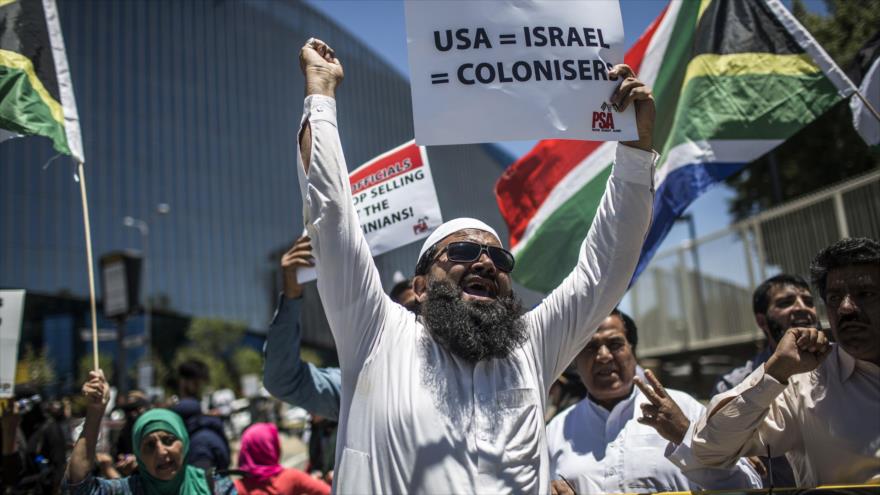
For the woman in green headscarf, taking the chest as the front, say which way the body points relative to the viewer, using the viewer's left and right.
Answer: facing the viewer

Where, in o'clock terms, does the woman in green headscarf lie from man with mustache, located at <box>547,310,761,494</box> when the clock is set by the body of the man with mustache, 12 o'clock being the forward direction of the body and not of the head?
The woman in green headscarf is roughly at 3 o'clock from the man with mustache.

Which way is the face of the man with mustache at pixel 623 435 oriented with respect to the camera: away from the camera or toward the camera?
toward the camera

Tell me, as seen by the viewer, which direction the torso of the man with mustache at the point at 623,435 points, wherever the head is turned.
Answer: toward the camera

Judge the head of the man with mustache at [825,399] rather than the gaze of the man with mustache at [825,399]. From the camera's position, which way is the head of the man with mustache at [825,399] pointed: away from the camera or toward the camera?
toward the camera

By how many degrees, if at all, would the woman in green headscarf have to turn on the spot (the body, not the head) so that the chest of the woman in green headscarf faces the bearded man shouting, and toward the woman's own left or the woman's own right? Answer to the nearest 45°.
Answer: approximately 45° to the woman's own left

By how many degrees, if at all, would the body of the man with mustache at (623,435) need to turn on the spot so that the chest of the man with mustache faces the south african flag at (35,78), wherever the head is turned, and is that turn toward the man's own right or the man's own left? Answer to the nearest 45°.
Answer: approximately 90° to the man's own right

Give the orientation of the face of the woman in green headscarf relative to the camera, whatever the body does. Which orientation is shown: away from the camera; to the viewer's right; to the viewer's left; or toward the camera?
toward the camera

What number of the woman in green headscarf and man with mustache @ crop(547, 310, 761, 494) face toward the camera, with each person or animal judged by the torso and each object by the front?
2

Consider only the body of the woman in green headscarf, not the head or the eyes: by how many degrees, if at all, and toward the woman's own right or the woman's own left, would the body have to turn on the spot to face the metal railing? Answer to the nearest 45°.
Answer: approximately 135° to the woman's own left

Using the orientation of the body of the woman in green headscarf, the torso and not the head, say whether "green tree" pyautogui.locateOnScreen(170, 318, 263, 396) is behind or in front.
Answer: behind
